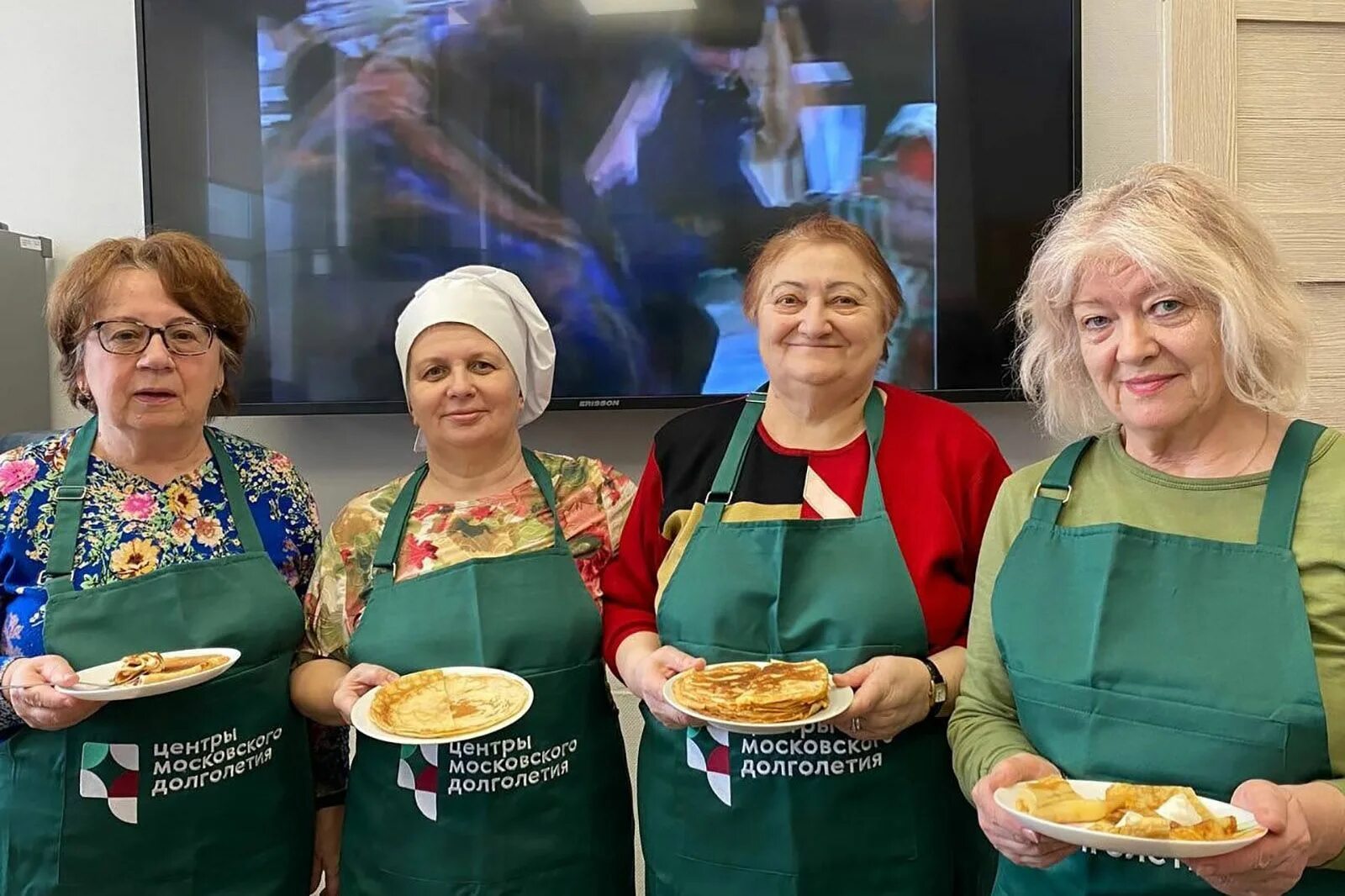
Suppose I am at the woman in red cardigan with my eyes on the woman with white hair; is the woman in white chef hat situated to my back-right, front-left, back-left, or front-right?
back-right

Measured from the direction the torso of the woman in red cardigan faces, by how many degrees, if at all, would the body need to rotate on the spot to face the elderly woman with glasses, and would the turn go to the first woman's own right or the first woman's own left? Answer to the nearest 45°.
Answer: approximately 90° to the first woman's own right

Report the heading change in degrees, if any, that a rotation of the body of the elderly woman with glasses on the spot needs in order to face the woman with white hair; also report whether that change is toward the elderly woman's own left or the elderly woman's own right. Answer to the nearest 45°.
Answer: approximately 45° to the elderly woman's own left

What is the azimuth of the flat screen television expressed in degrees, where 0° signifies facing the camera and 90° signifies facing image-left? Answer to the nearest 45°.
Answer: approximately 0°

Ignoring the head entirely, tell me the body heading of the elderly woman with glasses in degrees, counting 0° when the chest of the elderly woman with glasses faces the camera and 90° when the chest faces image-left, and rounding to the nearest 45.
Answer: approximately 0°

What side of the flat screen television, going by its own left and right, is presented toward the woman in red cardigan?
front
